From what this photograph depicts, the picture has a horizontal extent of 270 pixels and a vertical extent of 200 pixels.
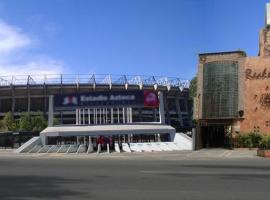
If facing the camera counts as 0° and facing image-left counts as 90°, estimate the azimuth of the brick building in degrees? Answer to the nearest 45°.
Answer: approximately 0°

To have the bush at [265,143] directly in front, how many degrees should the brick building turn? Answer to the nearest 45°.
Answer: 0° — it already faces it
